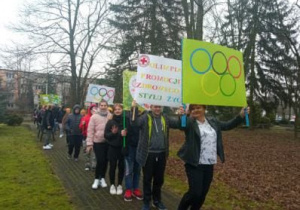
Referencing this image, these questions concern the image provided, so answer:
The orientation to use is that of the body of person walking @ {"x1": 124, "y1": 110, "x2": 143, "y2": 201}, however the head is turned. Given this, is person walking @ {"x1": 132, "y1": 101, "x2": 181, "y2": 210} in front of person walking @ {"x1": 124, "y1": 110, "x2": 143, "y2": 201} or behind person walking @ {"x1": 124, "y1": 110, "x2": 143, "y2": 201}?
in front

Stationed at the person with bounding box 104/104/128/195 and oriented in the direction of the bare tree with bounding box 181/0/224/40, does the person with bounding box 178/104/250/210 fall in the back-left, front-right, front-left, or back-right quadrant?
back-right

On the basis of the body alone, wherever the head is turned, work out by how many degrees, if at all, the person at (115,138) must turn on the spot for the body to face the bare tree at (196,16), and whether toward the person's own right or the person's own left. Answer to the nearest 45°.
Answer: approximately 180°

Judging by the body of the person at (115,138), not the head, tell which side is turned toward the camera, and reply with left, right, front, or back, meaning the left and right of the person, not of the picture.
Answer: front

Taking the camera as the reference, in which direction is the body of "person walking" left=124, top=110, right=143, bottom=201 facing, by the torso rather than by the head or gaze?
toward the camera

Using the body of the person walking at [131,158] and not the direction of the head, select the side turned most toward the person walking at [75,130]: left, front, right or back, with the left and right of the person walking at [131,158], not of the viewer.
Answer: back

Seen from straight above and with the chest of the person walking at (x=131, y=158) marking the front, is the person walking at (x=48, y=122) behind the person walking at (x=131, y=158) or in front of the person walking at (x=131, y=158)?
behind

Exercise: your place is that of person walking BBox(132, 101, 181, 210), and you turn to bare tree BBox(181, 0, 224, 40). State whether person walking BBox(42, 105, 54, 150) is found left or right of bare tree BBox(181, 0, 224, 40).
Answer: left

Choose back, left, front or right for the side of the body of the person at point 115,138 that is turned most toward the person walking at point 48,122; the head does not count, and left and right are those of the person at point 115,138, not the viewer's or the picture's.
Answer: back

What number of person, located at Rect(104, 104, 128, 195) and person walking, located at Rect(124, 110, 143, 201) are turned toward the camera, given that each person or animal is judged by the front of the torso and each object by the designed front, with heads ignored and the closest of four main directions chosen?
2
